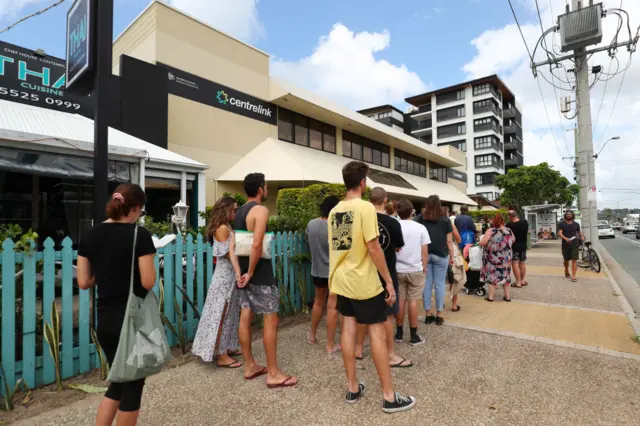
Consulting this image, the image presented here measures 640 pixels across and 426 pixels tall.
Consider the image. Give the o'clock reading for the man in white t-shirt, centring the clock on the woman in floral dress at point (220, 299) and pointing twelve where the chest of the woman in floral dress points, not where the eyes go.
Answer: The man in white t-shirt is roughly at 12 o'clock from the woman in floral dress.

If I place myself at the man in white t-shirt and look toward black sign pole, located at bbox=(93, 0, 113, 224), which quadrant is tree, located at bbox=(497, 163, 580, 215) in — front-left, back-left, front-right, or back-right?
back-right

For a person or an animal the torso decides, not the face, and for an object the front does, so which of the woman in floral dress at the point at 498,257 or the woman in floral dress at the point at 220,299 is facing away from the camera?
the woman in floral dress at the point at 498,257

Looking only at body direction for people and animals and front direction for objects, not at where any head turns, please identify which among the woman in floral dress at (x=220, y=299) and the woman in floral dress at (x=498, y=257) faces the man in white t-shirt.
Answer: the woman in floral dress at (x=220, y=299)

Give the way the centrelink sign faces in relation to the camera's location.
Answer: facing the viewer and to the right of the viewer

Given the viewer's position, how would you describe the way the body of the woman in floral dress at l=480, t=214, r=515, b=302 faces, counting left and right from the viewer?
facing away from the viewer

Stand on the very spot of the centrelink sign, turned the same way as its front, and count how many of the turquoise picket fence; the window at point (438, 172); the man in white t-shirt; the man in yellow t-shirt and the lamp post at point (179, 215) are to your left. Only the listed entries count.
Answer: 1

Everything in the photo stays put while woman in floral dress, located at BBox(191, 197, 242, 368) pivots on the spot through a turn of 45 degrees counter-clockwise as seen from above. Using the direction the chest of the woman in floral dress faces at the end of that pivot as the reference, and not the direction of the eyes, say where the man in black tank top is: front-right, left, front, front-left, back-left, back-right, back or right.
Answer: right

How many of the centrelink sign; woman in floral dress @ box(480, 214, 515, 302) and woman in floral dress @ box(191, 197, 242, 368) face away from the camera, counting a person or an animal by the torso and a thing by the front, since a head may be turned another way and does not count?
1

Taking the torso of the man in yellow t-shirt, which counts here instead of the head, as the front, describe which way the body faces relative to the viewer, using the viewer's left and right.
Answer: facing away from the viewer and to the right of the viewer

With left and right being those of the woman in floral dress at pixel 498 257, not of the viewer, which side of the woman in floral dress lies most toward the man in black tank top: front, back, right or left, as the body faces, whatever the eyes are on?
back

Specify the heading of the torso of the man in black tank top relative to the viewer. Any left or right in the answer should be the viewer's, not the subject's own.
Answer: facing away from the viewer and to the right of the viewer

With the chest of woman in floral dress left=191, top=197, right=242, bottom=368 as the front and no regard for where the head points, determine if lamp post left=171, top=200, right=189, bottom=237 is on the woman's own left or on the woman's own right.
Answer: on the woman's own left

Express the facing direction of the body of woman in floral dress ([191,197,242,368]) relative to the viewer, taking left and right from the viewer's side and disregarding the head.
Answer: facing to the right of the viewer

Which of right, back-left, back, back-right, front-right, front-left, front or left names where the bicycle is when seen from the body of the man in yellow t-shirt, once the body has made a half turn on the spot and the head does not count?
back
